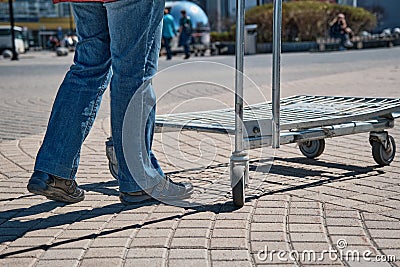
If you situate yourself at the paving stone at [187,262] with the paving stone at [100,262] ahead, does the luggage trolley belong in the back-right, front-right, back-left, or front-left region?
back-right

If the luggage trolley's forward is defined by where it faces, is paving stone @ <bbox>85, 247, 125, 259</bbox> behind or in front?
behind

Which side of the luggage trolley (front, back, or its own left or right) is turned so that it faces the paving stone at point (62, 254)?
back

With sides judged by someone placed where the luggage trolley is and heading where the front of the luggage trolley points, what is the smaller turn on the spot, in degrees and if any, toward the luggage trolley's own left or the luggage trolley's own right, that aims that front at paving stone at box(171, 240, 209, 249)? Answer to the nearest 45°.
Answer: approximately 135° to the luggage trolley's own right

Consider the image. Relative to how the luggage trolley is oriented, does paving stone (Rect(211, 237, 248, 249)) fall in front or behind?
behind

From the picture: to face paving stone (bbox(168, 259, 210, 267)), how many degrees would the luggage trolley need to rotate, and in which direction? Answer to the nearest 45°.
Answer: approximately 135° to its right

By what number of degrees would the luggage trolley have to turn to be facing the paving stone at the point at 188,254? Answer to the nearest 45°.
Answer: approximately 135° to its right

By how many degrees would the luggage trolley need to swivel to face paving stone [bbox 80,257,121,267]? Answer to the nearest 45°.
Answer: approximately 180°

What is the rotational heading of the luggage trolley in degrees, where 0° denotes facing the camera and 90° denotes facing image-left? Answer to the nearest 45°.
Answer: approximately 225°

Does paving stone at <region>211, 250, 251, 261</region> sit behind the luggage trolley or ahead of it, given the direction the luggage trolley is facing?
behind
